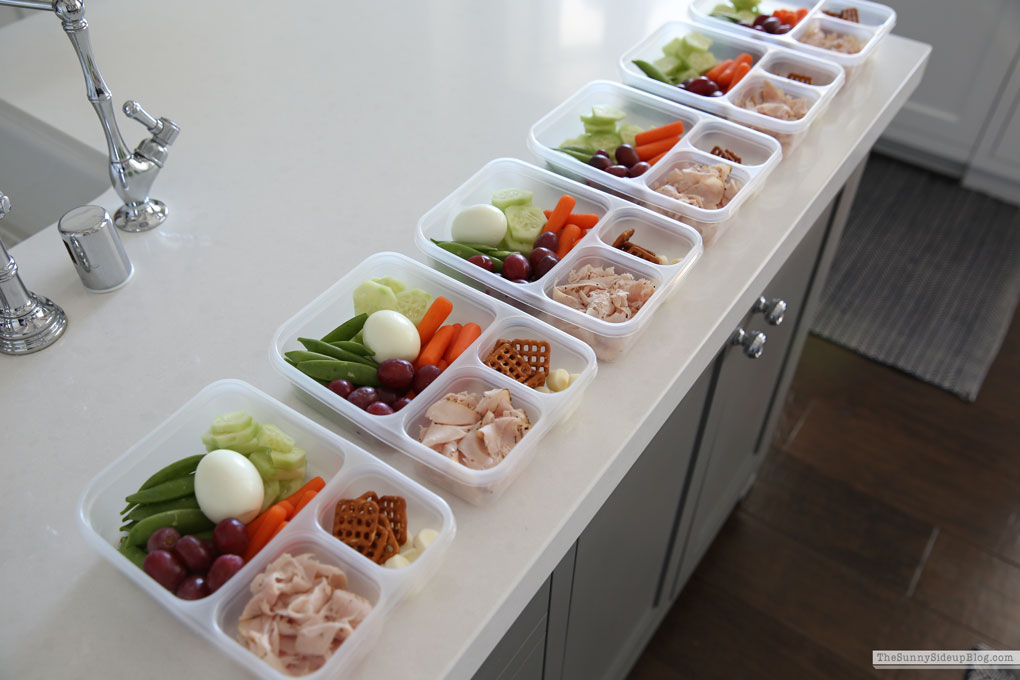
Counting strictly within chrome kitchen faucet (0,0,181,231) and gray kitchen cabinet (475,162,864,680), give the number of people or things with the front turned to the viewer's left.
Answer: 1

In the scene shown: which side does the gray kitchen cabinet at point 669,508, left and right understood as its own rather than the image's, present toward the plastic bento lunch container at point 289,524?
right

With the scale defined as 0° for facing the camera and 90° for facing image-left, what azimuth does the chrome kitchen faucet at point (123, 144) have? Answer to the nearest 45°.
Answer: approximately 90°

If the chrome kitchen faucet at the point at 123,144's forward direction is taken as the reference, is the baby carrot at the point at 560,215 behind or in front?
behind

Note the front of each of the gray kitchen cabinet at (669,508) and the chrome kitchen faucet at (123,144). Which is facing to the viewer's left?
the chrome kitchen faucet

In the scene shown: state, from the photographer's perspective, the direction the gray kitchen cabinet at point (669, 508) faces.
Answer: facing the viewer and to the right of the viewer
